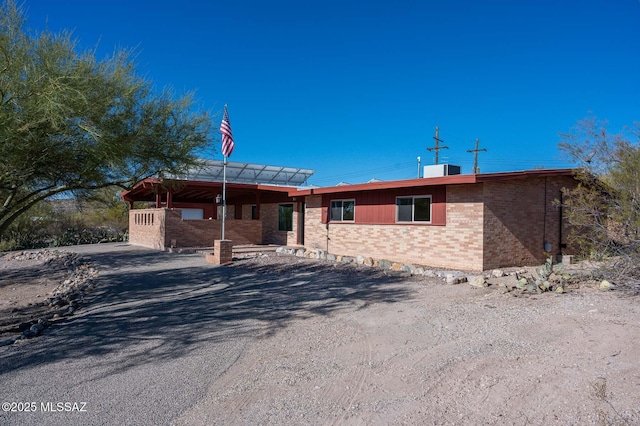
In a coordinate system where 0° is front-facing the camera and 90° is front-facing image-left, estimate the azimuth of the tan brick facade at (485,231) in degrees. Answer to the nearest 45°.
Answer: approximately 45°

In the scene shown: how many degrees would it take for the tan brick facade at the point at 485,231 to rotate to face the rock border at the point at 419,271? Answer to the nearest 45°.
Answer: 0° — it already faces it

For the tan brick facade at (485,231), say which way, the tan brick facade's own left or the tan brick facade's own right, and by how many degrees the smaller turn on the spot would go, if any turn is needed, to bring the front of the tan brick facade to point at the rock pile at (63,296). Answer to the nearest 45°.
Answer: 0° — it already faces it

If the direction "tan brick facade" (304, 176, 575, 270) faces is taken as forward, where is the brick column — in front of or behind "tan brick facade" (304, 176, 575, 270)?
in front

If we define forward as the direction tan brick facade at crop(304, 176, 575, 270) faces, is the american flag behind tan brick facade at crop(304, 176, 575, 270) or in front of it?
in front

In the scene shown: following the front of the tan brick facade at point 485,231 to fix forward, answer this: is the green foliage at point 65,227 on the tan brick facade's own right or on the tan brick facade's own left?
on the tan brick facade's own right
